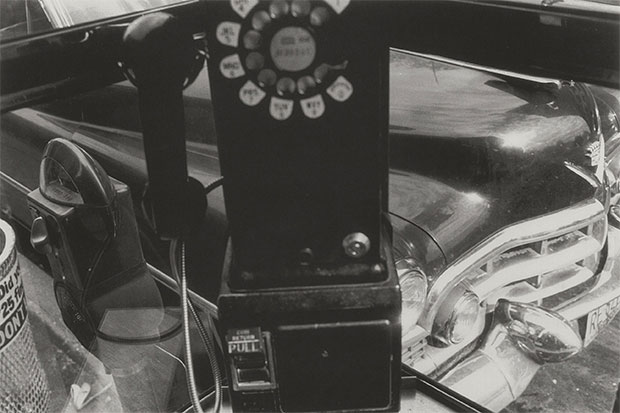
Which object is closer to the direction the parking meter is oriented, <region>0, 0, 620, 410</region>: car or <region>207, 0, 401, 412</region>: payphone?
the payphone

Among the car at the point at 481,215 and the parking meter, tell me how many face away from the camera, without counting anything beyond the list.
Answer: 0

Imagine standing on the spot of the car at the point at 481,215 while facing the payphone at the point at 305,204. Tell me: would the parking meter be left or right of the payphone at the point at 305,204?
right

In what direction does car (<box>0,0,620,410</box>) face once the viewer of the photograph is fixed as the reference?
facing the viewer and to the right of the viewer

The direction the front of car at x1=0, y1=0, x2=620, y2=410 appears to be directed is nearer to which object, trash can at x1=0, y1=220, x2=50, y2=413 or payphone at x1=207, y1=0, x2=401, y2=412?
the payphone

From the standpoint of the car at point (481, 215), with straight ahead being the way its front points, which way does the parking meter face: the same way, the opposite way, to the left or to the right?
to the right

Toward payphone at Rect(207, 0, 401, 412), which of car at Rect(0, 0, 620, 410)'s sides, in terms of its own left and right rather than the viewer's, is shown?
right

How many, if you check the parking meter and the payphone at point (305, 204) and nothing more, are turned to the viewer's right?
0

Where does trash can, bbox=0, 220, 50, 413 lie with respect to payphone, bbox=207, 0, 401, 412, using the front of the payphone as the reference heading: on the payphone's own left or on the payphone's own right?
on the payphone's own right

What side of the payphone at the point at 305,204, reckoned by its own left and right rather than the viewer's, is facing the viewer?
front

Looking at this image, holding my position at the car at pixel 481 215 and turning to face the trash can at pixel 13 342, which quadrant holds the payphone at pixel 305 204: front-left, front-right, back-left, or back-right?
front-left

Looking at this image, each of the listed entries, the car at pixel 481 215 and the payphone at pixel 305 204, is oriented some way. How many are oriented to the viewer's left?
0

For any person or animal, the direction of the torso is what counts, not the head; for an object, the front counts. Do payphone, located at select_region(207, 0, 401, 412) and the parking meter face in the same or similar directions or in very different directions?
same or similar directions

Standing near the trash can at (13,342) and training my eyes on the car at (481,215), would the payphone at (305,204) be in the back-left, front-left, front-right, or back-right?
front-right
